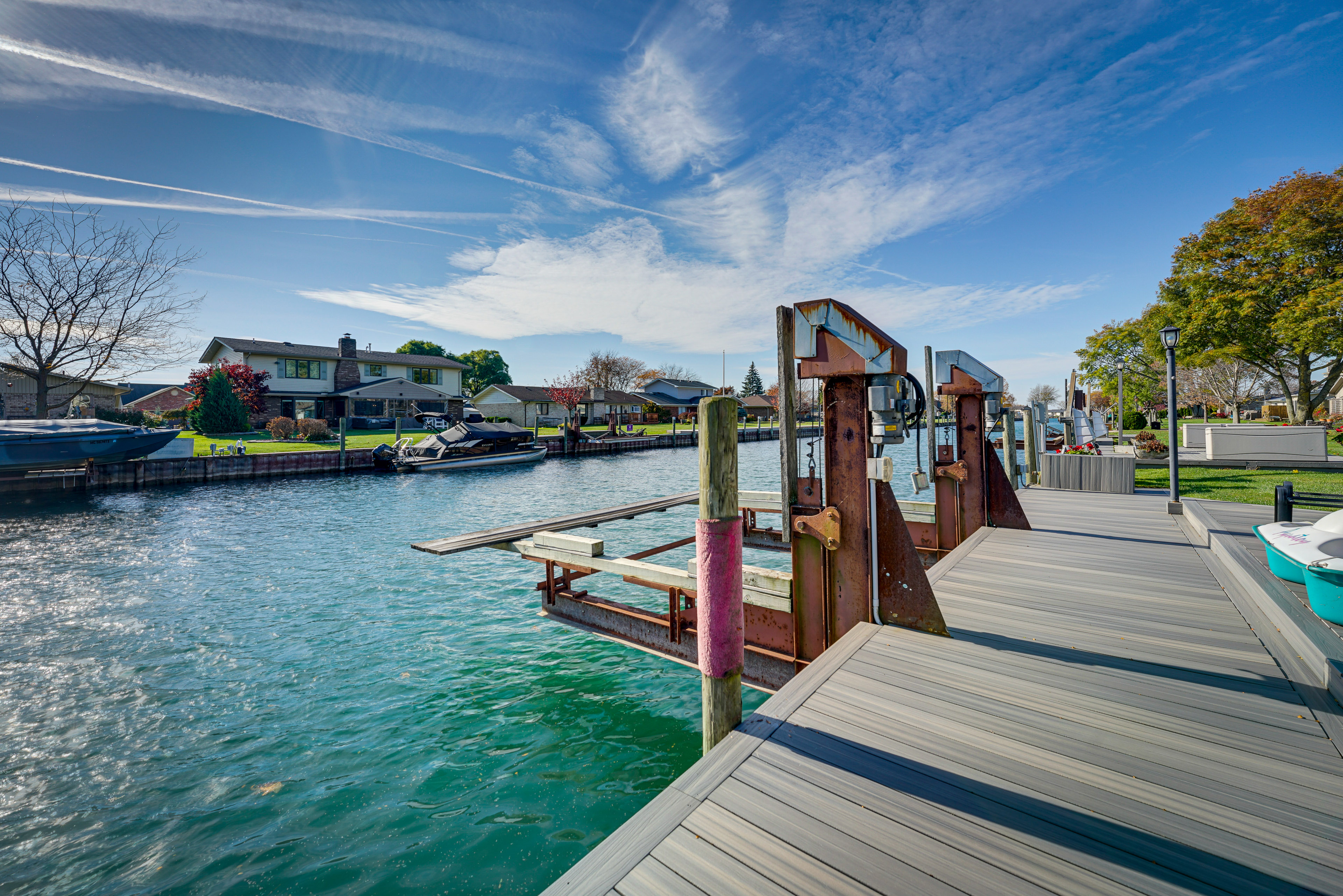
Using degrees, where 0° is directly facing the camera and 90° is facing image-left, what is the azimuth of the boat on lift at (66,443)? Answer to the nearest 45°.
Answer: approximately 270°

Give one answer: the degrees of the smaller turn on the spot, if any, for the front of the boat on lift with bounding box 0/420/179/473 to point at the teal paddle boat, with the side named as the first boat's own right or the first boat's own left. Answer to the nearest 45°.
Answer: approximately 90° to the first boat's own right

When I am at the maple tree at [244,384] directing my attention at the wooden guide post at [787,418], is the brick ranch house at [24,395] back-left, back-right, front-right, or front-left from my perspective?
back-right

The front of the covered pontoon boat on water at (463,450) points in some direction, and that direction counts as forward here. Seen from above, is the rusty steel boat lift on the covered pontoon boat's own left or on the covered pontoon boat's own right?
on the covered pontoon boat's own right

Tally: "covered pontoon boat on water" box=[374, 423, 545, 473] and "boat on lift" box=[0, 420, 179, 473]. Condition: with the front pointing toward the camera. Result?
0

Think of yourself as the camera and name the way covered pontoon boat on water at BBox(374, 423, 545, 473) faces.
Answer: facing away from the viewer and to the right of the viewer

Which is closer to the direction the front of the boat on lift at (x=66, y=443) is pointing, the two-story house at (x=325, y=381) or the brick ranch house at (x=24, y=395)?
the two-story house

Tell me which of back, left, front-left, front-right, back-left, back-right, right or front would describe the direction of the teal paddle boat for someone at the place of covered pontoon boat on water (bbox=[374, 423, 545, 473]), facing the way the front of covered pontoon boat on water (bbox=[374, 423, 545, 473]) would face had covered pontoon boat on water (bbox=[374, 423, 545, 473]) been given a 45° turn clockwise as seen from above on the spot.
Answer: right

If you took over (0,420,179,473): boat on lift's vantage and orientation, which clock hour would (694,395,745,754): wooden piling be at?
The wooden piling is roughly at 3 o'clock from the boat on lift.

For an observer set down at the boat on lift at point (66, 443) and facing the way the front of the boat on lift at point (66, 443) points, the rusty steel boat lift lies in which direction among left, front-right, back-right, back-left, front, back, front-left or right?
right
